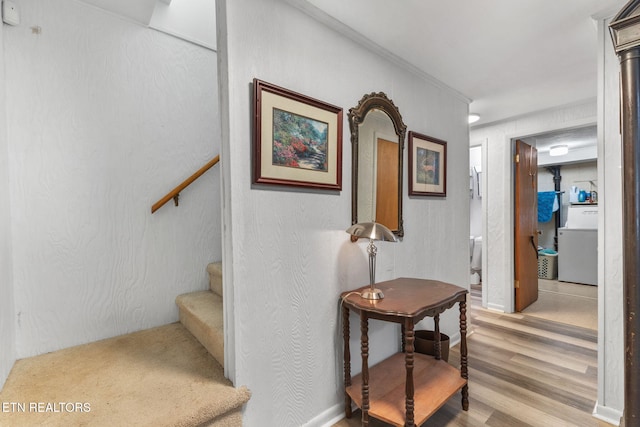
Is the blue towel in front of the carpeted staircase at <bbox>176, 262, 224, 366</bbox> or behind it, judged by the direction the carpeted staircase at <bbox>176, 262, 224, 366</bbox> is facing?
behind

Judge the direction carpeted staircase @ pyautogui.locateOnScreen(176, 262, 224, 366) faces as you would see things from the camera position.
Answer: facing the viewer and to the left of the viewer

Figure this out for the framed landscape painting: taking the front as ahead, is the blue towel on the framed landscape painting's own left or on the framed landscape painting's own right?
on the framed landscape painting's own left

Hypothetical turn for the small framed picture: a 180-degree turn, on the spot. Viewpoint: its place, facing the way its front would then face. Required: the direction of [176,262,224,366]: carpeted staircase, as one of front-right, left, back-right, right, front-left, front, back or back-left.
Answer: left

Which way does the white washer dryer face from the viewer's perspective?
toward the camera

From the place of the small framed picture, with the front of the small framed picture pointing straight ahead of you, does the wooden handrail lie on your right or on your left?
on your right

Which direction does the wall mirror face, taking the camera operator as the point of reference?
facing the viewer and to the right of the viewer

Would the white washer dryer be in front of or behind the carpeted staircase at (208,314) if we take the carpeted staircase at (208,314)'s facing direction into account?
behind

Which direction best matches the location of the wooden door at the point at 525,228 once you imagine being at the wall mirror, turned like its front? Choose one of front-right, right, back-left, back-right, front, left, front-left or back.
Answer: left

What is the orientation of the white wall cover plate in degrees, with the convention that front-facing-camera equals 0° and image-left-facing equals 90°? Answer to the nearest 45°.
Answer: approximately 315°

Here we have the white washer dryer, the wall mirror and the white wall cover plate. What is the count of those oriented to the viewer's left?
0

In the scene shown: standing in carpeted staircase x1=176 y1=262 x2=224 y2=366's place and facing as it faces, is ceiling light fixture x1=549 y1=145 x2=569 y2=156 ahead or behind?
behind

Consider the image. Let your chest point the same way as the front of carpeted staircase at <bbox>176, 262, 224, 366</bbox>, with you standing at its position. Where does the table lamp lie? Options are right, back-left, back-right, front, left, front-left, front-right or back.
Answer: left

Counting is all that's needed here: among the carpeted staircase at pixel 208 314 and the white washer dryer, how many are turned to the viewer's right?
0

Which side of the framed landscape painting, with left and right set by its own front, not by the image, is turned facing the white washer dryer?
left
